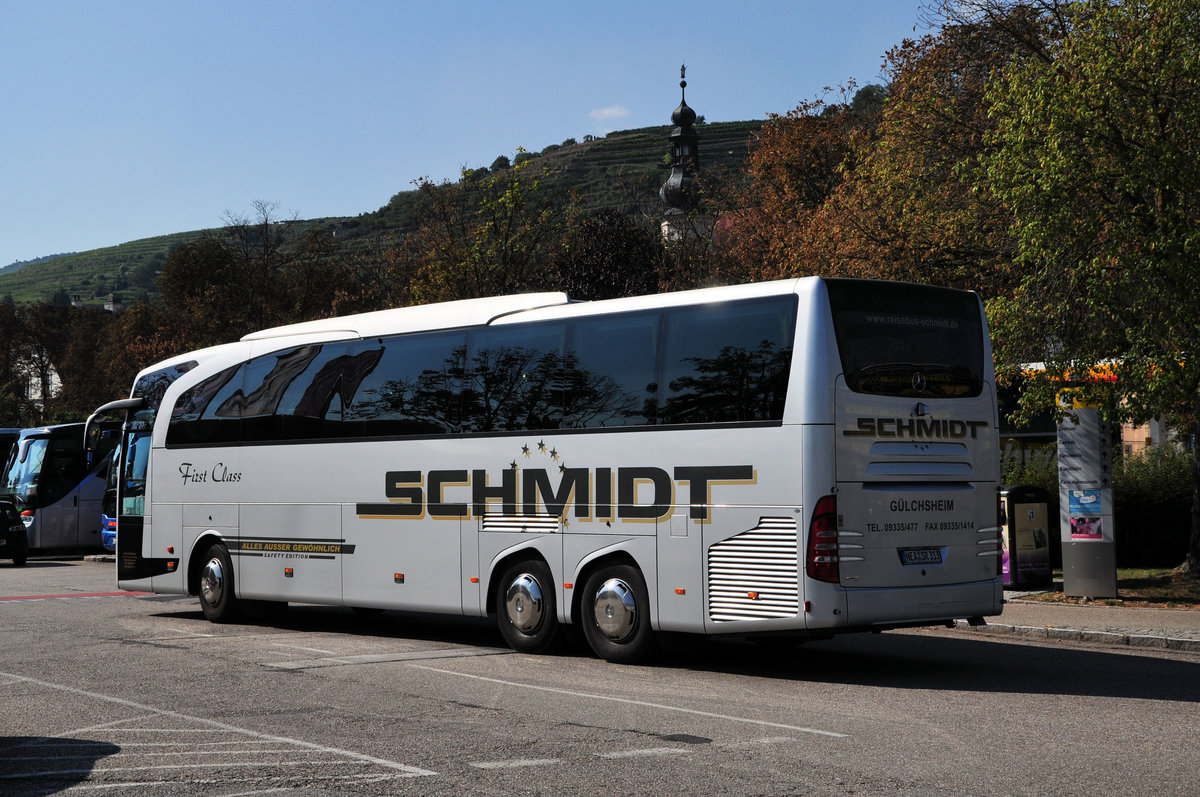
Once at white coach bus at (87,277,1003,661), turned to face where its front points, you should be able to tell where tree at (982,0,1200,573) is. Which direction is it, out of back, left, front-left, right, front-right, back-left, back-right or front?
right

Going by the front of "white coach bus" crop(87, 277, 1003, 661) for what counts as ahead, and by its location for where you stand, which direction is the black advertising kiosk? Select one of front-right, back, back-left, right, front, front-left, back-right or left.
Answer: right

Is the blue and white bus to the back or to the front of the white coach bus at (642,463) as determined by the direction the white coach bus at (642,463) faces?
to the front

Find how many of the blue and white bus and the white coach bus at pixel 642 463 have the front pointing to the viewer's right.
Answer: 0

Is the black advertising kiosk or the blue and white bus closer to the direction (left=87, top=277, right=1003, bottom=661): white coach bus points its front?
the blue and white bus

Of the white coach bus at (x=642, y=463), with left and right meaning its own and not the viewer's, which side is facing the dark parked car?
front

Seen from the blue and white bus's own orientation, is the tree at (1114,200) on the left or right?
on its left

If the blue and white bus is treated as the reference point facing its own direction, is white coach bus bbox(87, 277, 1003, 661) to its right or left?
on its left

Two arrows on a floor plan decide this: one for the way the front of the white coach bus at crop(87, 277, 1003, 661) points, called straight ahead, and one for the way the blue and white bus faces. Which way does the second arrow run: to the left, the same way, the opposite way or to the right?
to the left

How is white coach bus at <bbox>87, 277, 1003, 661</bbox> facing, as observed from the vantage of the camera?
facing away from the viewer and to the left of the viewer

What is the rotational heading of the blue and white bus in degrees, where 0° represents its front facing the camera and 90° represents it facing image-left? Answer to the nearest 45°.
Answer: approximately 45°

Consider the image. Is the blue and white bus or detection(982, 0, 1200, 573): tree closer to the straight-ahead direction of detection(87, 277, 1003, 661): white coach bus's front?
the blue and white bus
